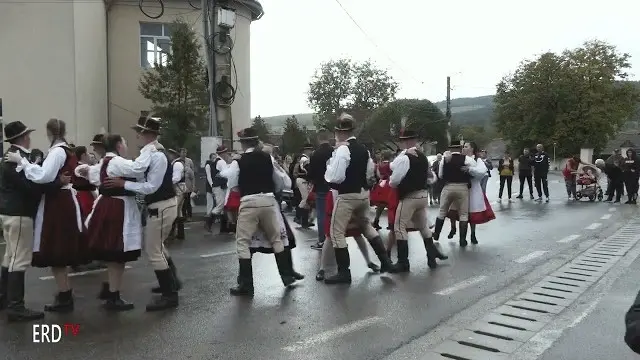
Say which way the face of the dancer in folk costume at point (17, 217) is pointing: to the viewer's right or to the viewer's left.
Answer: to the viewer's right

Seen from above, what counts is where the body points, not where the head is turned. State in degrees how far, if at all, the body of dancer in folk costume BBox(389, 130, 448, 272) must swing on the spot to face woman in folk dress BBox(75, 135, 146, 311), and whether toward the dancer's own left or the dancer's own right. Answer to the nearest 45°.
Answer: approximately 90° to the dancer's own left

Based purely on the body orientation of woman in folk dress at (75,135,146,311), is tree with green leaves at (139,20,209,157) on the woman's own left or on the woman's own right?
on the woman's own left

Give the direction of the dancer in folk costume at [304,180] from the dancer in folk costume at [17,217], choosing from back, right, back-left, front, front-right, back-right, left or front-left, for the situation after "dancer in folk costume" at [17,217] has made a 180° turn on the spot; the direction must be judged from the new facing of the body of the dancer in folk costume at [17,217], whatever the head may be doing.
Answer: back-right

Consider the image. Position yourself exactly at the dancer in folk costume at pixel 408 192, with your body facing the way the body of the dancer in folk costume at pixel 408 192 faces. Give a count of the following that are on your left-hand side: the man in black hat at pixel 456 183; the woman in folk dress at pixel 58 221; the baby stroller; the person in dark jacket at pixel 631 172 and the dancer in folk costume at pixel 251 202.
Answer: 2

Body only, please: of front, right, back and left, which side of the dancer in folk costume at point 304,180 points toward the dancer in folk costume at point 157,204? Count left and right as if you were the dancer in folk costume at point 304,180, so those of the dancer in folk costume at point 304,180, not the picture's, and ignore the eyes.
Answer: right

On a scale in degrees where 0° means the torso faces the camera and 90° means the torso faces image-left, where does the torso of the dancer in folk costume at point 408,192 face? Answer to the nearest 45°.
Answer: approximately 135°
